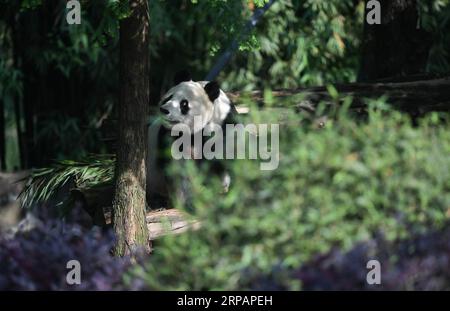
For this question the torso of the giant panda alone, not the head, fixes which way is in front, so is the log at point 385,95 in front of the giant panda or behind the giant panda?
behind

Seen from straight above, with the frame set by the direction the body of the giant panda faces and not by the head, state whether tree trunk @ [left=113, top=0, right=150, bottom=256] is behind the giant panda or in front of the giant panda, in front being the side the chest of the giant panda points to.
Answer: in front

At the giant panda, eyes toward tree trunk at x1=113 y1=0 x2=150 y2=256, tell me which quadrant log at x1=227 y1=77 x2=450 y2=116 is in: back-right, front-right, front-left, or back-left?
back-left

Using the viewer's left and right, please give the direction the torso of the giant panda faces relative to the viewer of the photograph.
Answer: facing the viewer and to the left of the viewer

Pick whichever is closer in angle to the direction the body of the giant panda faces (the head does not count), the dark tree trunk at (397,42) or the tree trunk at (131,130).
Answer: the tree trunk

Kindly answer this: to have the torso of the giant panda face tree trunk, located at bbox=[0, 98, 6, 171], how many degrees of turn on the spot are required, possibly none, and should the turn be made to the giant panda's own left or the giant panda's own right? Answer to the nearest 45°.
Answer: approximately 90° to the giant panda's own right

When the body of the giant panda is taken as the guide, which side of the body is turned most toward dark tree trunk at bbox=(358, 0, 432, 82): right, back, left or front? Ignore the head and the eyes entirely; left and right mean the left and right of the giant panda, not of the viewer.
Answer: back
